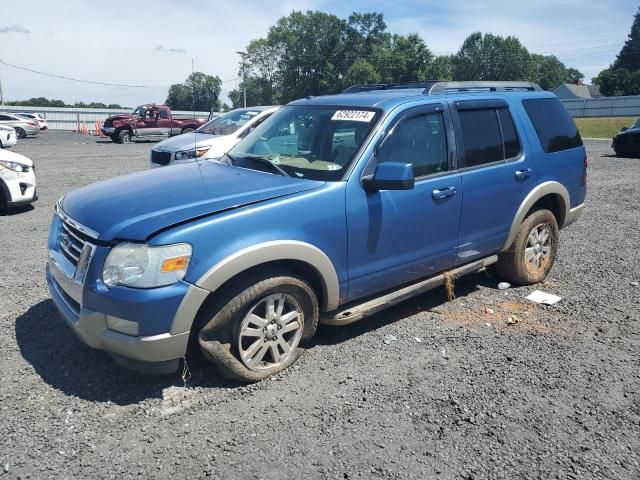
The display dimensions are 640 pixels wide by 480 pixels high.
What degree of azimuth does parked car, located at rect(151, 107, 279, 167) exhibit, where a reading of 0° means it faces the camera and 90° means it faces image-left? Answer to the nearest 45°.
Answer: approximately 45°

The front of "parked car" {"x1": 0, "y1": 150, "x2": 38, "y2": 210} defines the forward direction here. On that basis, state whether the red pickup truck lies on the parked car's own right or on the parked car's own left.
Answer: on the parked car's own left

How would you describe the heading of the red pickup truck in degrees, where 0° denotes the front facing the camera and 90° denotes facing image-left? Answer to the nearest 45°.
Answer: approximately 45°

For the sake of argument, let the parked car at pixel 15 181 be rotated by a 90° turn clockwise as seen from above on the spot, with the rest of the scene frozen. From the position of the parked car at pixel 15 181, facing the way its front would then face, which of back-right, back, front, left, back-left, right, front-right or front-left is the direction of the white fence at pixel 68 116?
back-right

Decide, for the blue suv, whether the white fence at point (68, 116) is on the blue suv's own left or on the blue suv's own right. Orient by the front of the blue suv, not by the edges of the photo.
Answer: on the blue suv's own right

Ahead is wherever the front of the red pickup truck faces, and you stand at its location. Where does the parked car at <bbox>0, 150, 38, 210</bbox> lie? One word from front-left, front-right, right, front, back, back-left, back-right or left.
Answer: front-left

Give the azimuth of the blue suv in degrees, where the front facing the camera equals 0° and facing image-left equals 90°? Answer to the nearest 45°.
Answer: approximately 45°

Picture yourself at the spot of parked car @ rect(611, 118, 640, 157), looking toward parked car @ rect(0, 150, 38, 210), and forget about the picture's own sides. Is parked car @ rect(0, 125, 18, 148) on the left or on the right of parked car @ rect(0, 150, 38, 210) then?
right

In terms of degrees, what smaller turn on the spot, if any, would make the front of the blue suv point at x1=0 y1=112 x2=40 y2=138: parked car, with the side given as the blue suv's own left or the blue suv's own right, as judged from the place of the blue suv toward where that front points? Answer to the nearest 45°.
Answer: approximately 90° to the blue suv's own right
